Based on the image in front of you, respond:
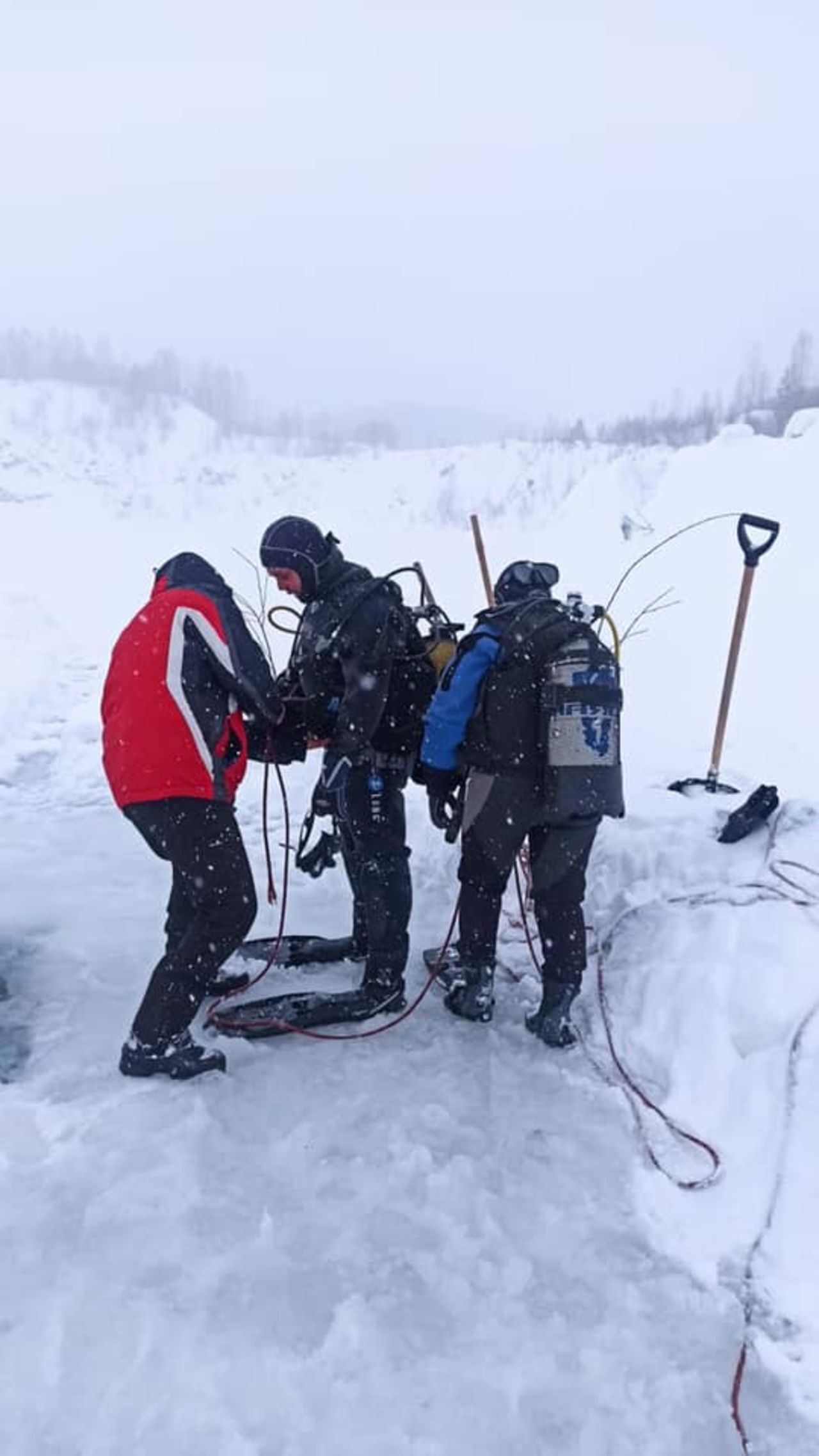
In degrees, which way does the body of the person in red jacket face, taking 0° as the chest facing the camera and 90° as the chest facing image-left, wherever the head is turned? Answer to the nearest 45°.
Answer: approximately 270°

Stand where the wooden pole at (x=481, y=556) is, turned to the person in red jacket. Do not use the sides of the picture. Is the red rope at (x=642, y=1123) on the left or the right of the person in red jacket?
left

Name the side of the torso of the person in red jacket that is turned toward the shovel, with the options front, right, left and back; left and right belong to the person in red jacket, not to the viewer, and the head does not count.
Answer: front

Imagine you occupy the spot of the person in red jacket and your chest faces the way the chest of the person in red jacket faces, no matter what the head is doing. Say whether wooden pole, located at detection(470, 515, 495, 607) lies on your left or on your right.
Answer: on your left

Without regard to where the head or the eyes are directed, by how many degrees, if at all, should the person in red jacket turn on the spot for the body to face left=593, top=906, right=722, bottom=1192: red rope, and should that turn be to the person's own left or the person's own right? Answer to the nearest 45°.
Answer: approximately 45° to the person's own right
